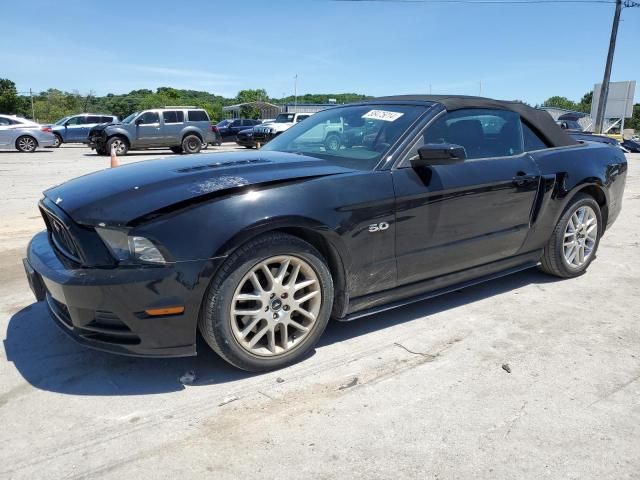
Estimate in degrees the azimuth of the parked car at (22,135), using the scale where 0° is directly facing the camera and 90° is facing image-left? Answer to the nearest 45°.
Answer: approximately 90°

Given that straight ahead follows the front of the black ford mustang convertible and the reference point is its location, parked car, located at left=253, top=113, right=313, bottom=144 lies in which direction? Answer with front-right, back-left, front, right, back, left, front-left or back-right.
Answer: back-right

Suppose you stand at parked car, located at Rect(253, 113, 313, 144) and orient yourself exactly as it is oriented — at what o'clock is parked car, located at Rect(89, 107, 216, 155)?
parked car, located at Rect(89, 107, 216, 155) is roughly at 12 o'clock from parked car, located at Rect(253, 113, 313, 144).

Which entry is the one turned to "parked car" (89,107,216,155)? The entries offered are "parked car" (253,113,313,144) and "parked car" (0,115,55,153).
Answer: "parked car" (253,113,313,144)

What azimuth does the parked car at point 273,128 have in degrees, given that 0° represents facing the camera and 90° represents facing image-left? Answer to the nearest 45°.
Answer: approximately 45°

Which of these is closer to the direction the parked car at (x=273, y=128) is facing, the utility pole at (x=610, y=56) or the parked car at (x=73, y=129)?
the parked car

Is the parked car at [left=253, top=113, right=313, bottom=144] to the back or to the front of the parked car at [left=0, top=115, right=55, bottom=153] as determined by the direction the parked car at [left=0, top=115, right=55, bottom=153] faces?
to the back
